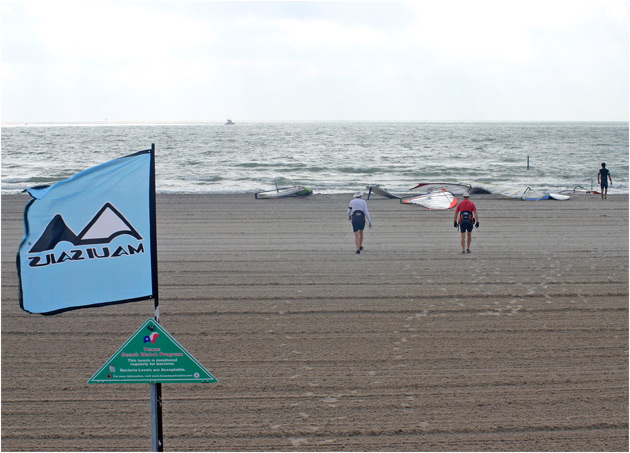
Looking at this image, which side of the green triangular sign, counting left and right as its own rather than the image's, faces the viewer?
front

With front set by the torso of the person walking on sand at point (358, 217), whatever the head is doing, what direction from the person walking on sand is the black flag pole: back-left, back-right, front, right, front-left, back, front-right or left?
back

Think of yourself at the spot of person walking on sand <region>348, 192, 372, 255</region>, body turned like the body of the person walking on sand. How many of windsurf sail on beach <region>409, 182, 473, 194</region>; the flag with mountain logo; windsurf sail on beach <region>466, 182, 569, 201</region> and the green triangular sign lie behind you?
2

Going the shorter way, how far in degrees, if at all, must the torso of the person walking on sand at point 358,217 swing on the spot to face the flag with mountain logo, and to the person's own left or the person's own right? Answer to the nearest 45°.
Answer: approximately 180°

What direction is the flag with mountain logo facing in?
away from the camera

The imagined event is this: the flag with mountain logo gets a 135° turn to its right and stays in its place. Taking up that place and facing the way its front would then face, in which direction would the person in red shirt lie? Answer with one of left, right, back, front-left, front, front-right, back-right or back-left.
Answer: left

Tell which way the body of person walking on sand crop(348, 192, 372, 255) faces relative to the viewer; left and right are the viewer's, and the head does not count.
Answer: facing away from the viewer

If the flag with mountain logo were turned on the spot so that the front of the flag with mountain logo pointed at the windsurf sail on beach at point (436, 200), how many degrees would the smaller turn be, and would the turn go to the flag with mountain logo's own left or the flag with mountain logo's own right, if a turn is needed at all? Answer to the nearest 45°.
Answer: approximately 45° to the flag with mountain logo's own right

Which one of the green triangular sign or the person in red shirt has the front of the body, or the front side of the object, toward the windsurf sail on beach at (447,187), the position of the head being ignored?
the person in red shirt

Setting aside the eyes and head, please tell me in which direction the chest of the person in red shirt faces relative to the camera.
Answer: away from the camera

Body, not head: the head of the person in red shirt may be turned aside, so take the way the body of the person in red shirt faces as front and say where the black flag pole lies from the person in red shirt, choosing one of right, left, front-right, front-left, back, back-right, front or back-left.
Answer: back

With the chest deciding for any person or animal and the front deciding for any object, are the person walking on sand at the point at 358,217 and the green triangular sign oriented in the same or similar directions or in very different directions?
very different directions

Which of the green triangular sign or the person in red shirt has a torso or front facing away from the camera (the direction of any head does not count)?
the person in red shirt
